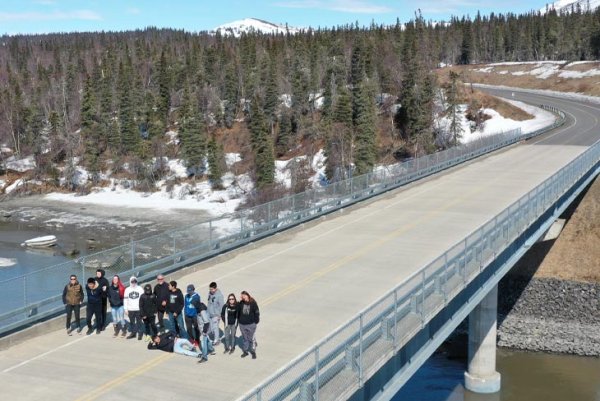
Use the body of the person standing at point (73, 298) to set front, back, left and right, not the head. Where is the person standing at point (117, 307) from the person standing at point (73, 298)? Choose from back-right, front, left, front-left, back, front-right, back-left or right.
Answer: left

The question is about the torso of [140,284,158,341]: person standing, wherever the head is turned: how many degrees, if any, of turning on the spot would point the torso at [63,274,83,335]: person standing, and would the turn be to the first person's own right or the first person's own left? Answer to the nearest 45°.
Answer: approximately 135° to the first person's own right

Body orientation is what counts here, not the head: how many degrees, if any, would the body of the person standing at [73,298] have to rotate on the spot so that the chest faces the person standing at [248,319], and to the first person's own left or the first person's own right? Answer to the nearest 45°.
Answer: approximately 45° to the first person's own left

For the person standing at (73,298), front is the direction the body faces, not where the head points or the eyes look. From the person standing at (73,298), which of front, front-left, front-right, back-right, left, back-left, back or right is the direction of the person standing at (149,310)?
front-left

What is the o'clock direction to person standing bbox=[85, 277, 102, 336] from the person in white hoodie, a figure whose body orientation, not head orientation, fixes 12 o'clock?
The person standing is roughly at 4 o'clock from the person in white hoodie.

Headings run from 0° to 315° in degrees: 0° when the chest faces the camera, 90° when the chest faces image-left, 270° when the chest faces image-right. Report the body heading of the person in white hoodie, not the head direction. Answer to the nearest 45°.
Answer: approximately 0°

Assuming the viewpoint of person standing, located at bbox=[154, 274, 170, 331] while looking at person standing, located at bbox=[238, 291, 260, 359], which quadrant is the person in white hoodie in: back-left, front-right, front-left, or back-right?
back-right

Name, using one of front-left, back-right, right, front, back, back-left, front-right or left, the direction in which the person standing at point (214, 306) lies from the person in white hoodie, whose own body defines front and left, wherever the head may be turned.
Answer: front-left
